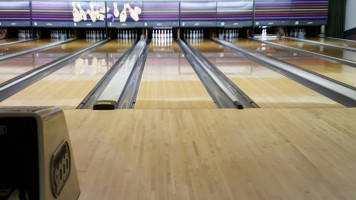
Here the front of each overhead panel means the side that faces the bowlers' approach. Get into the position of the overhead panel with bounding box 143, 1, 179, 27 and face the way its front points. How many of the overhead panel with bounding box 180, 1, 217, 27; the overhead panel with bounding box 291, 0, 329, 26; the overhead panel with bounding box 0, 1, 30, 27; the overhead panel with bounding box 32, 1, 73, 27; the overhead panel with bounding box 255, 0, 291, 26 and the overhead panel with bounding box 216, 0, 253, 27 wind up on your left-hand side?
4

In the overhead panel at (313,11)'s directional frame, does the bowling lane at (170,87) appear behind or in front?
in front

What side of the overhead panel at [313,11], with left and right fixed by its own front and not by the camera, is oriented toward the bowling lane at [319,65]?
front

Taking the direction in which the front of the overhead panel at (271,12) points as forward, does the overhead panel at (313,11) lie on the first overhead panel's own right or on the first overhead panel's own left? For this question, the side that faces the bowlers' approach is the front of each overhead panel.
on the first overhead panel's own left

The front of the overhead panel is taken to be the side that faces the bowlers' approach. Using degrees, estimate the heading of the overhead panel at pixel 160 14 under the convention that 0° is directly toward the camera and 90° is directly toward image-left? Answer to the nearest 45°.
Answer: approximately 0°

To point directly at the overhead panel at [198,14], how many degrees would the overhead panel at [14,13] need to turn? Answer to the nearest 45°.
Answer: approximately 90° to its left

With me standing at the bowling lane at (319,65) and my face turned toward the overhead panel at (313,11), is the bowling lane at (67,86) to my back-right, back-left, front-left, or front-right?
back-left

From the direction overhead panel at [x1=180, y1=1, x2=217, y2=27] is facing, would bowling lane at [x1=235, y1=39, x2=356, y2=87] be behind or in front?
in front

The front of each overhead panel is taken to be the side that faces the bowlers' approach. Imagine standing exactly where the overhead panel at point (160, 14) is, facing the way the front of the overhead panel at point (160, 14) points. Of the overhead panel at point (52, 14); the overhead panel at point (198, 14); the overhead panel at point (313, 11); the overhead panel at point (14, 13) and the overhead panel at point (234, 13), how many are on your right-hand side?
2

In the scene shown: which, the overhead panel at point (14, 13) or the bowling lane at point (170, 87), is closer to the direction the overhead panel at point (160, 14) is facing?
the bowling lane

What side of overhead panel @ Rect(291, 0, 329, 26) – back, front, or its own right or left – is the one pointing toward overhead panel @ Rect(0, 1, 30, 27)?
right

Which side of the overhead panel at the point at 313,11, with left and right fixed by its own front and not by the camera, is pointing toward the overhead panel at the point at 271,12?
right
